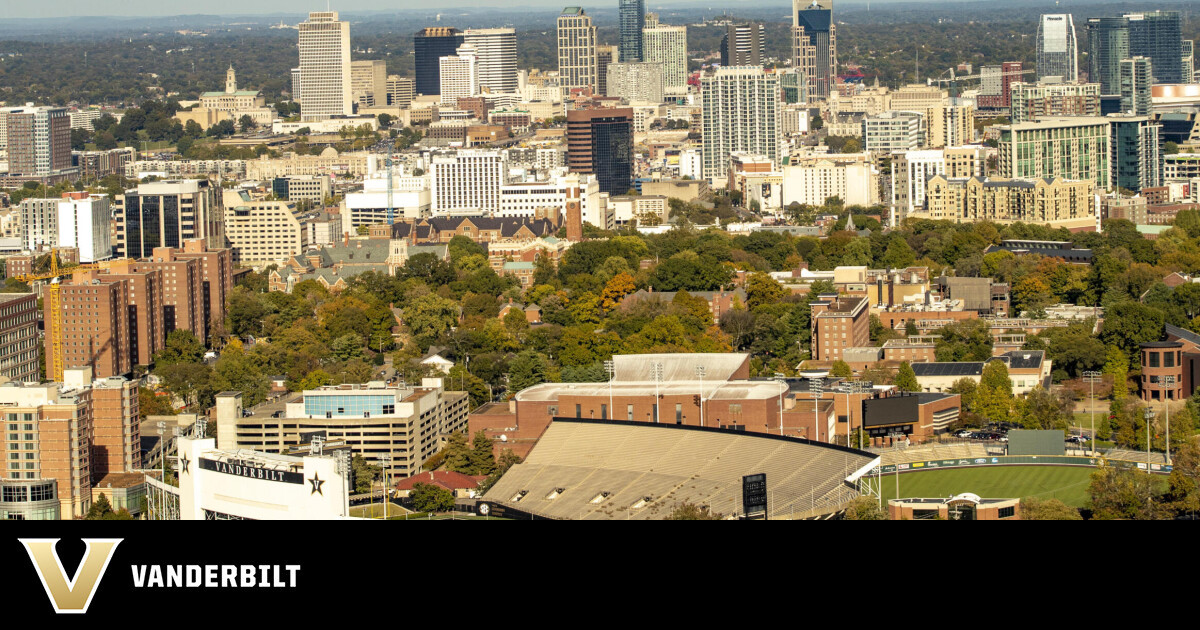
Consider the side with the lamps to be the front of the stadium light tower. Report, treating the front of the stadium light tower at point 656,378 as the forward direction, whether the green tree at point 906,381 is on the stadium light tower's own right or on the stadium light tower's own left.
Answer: on the stadium light tower's own left

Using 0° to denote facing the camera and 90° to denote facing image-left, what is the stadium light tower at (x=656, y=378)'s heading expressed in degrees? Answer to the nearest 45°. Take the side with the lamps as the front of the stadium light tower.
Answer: approximately 0°

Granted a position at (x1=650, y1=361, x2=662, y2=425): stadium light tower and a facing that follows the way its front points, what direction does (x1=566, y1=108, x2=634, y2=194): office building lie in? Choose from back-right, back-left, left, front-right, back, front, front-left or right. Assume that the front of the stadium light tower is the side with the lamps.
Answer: back

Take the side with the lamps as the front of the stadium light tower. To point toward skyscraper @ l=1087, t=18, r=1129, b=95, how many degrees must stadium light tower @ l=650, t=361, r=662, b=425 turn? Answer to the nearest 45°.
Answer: approximately 180°

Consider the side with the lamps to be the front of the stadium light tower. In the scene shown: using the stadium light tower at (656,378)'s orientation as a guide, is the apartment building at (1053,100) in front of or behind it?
behind

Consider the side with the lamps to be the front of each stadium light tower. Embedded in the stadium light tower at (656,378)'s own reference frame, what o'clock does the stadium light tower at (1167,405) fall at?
the stadium light tower at (1167,405) is roughly at 9 o'clock from the stadium light tower at (656,378).
